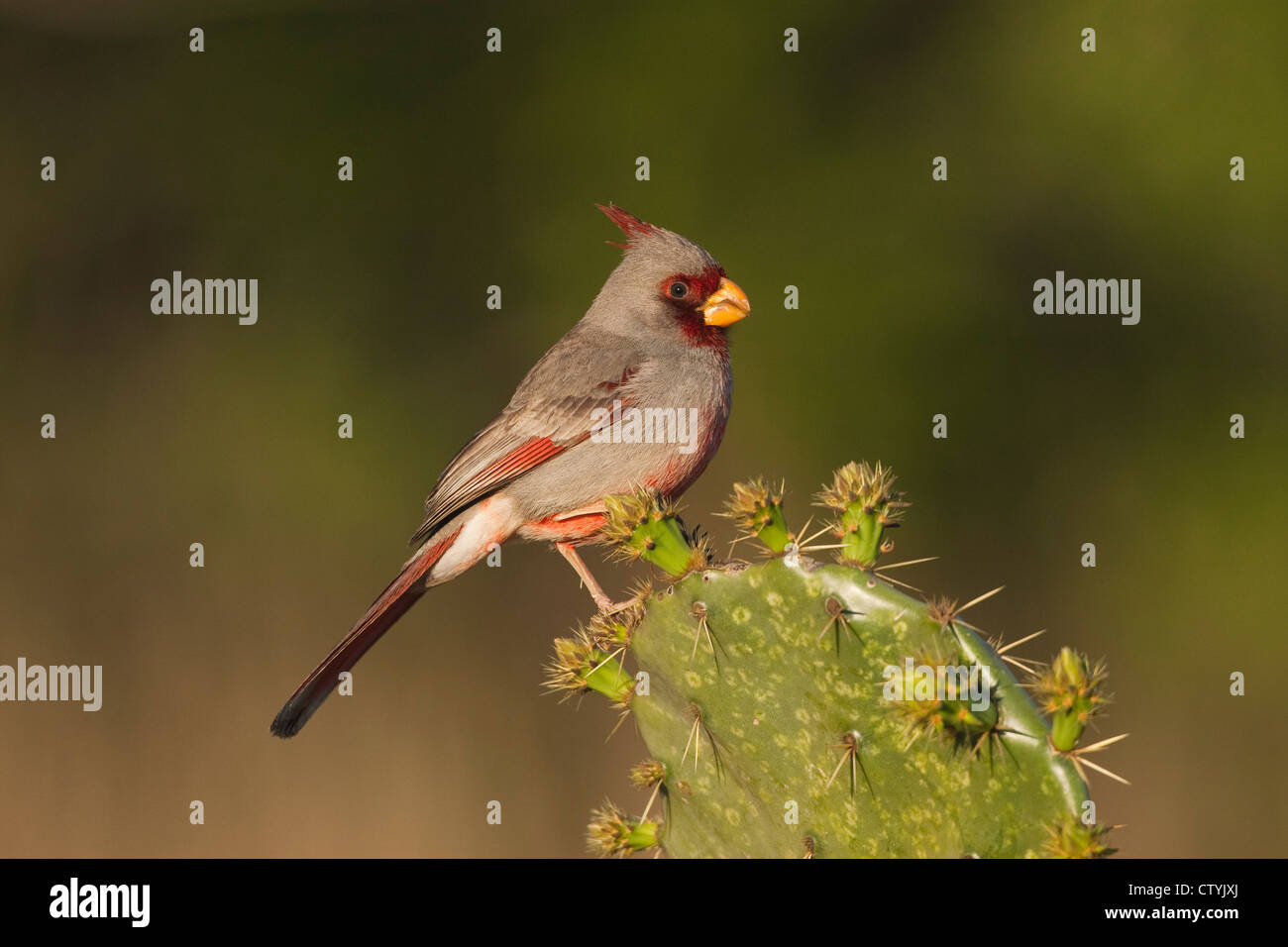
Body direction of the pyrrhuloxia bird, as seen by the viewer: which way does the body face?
to the viewer's right
